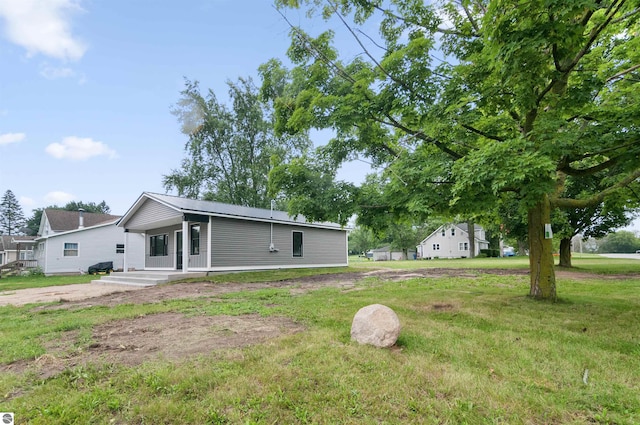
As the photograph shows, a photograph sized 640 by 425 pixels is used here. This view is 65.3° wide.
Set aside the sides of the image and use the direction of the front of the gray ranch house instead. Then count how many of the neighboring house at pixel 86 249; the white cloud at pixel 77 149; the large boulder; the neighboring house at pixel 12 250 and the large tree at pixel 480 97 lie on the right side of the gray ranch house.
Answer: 3

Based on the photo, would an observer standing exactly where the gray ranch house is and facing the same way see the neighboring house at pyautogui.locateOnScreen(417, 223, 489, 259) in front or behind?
behind

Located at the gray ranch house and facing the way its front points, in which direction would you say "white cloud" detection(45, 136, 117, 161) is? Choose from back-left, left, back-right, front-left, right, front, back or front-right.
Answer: right

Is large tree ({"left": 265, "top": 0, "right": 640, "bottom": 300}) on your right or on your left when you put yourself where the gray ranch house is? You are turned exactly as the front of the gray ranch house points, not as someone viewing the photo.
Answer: on your left

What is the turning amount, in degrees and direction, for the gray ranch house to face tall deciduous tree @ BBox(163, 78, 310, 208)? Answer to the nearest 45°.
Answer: approximately 135° to its right

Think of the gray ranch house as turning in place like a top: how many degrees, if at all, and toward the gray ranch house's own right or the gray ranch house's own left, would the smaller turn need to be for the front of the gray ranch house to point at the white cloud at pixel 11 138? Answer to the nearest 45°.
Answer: approximately 45° to the gray ranch house's own right

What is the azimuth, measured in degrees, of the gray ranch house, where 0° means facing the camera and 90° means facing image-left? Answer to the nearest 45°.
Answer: approximately 45°

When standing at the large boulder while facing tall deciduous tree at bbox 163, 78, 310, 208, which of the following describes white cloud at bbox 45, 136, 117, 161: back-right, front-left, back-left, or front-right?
front-left

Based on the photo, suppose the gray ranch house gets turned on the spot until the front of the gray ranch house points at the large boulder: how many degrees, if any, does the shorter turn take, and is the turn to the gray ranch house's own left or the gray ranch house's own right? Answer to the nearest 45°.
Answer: approximately 45° to the gray ranch house's own left

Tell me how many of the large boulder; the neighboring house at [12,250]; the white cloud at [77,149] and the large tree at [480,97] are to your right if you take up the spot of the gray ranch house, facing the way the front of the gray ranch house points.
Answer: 2
